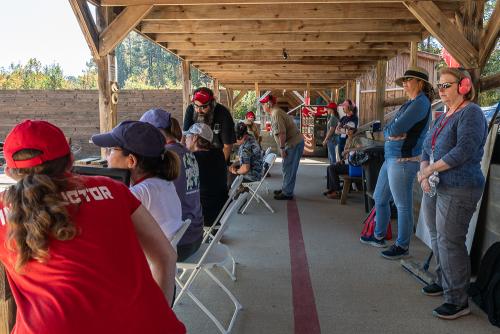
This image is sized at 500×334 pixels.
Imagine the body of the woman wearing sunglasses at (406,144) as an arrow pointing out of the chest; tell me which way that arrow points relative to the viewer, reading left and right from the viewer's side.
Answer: facing to the left of the viewer

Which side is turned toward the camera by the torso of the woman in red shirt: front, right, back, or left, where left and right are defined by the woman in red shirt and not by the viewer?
back

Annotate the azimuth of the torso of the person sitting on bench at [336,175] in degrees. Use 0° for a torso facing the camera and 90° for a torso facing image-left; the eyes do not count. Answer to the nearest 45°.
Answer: approximately 90°

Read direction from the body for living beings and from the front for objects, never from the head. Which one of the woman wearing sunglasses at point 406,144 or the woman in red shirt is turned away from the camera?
the woman in red shirt
